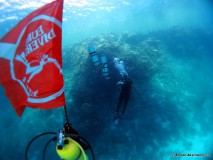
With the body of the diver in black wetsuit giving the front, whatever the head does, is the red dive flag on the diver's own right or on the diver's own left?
on the diver's own left

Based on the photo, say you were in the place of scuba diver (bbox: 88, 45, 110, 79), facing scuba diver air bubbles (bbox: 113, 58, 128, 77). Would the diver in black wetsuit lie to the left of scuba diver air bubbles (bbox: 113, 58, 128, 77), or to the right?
right

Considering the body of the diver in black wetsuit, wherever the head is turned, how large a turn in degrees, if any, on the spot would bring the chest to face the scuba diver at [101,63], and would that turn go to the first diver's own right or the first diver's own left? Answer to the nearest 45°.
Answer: approximately 45° to the first diver's own left
